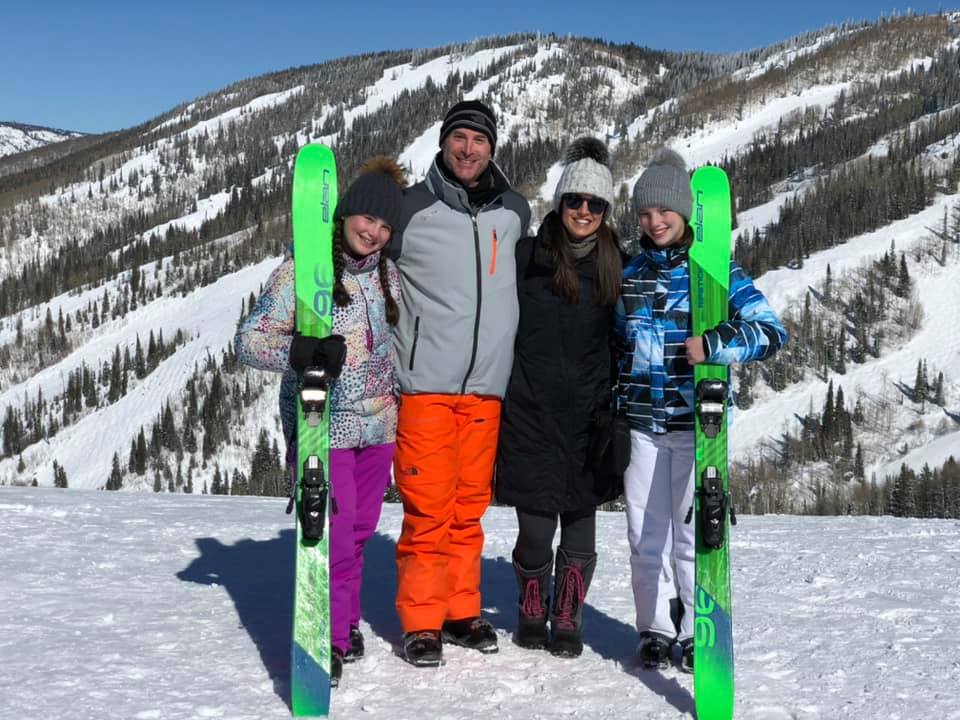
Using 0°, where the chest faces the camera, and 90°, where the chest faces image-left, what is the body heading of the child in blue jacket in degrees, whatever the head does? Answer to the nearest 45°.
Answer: approximately 0°

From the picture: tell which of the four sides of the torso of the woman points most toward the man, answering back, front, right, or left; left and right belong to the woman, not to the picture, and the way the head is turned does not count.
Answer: right

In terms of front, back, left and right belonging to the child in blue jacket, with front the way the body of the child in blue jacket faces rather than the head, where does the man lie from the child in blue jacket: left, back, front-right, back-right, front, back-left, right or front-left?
right

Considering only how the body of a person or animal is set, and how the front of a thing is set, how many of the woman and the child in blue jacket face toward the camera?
2

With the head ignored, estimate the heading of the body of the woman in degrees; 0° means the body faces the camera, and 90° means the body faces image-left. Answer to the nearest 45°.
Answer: approximately 0°
